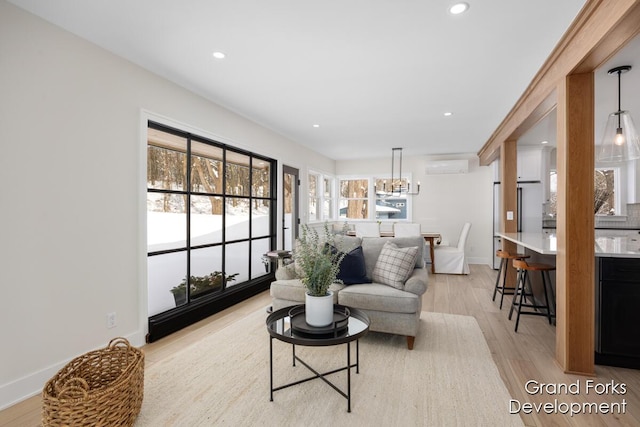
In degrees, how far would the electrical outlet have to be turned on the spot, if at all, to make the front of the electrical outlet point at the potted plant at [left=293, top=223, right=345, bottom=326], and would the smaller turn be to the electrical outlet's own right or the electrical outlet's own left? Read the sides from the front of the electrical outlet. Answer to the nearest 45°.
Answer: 0° — it already faces it

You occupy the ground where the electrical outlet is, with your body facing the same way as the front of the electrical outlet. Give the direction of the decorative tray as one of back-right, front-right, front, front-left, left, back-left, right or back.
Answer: front

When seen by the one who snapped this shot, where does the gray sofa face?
facing the viewer and to the left of the viewer

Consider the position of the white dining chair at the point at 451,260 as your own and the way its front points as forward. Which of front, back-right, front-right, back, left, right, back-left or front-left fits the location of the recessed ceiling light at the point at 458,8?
left

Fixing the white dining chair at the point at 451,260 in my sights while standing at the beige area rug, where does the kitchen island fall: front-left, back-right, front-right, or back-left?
front-right

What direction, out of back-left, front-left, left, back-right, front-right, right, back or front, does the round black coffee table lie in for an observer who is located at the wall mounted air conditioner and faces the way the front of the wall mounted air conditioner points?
front

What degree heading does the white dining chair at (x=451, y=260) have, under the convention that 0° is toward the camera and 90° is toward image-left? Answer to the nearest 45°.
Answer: approximately 90°

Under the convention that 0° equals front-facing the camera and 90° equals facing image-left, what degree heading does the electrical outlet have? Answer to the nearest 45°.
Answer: approximately 315°

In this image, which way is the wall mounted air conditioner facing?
toward the camera

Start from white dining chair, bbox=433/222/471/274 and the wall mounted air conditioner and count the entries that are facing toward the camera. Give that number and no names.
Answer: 1

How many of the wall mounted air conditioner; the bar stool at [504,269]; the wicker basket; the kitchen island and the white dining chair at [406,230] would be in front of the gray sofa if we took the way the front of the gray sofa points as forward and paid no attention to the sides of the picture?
1

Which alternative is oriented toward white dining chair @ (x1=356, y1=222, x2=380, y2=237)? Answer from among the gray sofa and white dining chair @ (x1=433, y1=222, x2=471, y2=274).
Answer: white dining chair @ (x1=433, y1=222, x2=471, y2=274)

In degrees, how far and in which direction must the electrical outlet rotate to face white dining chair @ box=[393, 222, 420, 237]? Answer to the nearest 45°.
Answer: approximately 45° to its left

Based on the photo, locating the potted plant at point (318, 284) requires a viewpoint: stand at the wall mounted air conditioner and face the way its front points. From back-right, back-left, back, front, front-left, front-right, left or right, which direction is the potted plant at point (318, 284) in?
front

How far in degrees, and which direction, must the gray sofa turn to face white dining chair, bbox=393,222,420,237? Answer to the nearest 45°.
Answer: approximately 135° to its right

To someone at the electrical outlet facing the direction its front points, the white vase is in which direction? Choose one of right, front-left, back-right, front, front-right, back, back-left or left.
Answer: front
